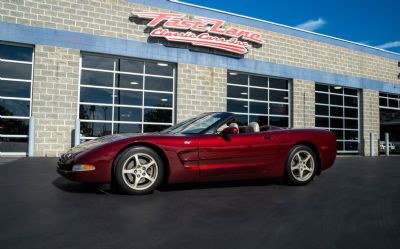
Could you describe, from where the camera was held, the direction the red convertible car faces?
facing the viewer and to the left of the viewer

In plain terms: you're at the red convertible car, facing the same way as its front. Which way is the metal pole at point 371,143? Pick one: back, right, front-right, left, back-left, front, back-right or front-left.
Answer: back

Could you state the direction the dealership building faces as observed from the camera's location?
facing the viewer and to the right of the viewer

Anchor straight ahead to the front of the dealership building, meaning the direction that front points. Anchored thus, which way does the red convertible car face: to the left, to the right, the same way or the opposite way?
to the right

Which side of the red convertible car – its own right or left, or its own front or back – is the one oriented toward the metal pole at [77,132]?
right

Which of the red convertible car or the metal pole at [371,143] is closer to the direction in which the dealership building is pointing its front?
the red convertible car

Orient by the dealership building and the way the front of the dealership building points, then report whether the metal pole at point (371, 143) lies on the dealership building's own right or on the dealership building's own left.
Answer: on the dealership building's own left

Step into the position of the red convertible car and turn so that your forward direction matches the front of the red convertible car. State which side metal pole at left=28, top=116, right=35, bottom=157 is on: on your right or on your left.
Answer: on your right

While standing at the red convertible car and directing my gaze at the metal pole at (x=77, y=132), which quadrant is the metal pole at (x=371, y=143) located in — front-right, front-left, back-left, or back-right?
front-right

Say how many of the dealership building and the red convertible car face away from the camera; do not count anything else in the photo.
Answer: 0
